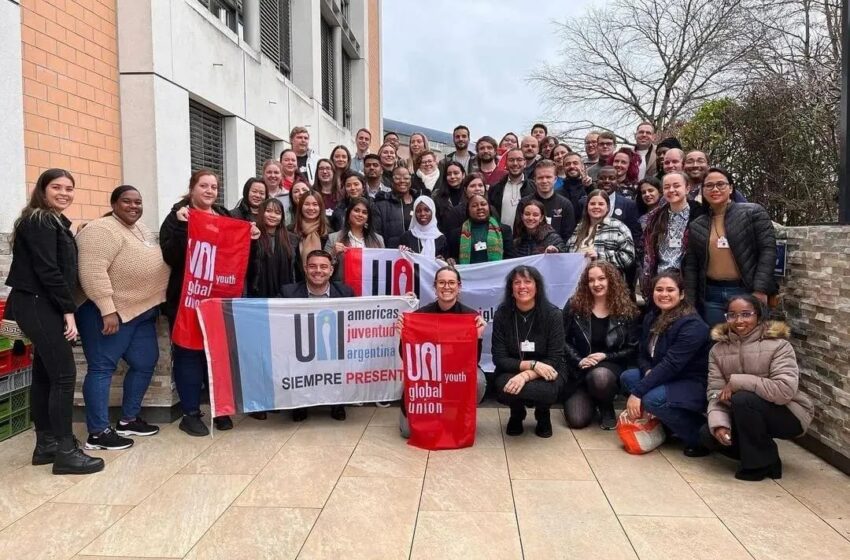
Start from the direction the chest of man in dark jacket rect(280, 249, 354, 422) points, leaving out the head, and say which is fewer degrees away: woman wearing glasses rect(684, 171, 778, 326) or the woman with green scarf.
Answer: the woman wearing glasses

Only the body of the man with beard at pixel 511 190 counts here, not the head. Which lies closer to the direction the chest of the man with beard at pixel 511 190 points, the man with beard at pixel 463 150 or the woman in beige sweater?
the woman in beige sweater

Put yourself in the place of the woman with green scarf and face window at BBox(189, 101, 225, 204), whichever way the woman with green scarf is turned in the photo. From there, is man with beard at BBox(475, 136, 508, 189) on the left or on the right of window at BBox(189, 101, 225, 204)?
right

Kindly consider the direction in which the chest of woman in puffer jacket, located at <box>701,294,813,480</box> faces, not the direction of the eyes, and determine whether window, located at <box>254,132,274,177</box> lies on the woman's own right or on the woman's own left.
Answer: on the woman's own right

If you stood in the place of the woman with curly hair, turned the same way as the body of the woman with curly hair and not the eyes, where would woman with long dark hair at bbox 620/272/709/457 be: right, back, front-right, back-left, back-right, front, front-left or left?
front-left

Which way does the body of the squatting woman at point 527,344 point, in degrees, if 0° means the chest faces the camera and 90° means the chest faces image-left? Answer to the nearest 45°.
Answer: approximately 0°

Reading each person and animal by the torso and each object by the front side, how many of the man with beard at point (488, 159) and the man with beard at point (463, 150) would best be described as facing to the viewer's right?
0

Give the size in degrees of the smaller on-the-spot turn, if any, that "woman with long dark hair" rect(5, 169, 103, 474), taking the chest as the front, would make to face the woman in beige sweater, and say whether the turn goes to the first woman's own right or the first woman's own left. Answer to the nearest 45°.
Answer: approximately 45° to the first woman's own left

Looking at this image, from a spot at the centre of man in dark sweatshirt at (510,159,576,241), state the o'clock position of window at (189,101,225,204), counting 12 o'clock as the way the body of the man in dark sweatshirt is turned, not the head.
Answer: The window is roughly at 4 o'clock from the man in dark sweatshirt.

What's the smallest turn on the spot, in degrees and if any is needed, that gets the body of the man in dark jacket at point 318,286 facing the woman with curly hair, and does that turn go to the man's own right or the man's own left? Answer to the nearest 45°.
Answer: approximately 90° to the man's own left

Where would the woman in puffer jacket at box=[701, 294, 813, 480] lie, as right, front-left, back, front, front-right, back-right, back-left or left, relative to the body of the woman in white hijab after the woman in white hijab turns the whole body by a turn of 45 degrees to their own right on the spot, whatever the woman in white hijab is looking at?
left

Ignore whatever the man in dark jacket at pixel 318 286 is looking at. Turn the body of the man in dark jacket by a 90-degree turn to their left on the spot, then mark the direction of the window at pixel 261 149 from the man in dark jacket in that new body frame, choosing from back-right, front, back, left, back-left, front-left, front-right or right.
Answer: left

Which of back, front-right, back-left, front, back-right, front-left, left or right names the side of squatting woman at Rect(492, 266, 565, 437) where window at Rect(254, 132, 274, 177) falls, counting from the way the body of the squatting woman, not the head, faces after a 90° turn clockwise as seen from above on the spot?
front-right

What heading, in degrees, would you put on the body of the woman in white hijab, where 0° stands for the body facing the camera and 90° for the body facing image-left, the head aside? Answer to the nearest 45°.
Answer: approximately 0°
